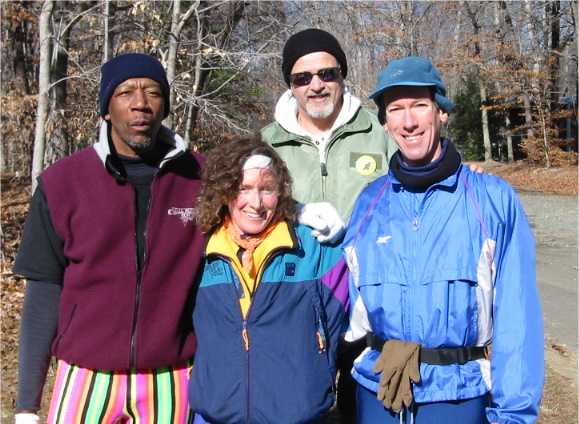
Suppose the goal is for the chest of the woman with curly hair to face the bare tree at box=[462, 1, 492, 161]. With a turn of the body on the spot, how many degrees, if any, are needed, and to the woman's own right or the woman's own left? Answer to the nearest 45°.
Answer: approximately 180°

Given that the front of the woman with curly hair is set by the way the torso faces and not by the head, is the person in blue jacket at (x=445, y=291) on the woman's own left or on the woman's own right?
on the woman's own left

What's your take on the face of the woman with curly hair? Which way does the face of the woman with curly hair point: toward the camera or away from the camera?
toward the camera

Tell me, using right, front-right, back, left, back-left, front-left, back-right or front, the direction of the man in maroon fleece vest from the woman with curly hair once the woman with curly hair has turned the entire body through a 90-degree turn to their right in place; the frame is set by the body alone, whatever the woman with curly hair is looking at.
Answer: front

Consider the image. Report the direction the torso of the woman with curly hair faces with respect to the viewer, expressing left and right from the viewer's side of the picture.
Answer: facing the viewer

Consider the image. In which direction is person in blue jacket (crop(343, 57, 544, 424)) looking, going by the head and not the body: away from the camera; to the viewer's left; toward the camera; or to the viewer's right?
toward the camera

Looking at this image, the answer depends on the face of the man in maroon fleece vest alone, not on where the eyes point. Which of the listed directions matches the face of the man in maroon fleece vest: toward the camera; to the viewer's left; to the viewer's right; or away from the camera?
toward the camera
